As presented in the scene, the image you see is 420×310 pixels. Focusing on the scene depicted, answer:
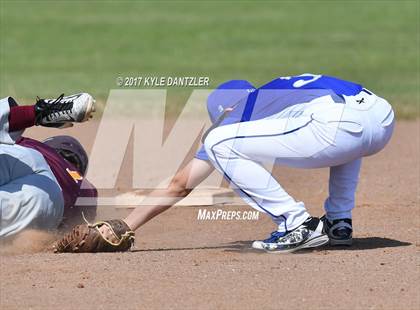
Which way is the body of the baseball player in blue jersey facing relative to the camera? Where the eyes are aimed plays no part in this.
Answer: to the viewer's left
